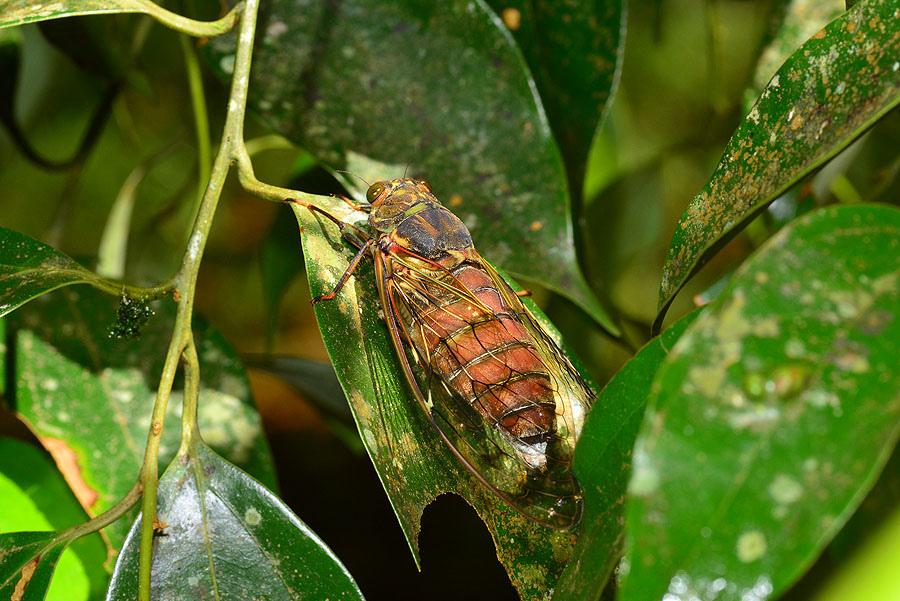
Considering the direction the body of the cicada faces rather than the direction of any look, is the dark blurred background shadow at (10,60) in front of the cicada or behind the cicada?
in front

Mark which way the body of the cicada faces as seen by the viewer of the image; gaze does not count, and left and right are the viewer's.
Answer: facing away from the viewer and to the left of the viewer
